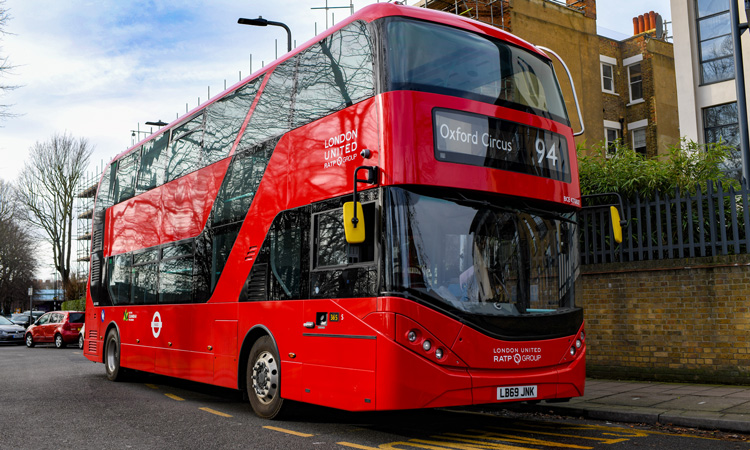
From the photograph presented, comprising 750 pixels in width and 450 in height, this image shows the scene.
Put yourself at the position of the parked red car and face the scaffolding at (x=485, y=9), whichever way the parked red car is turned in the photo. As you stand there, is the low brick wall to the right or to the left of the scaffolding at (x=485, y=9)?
right

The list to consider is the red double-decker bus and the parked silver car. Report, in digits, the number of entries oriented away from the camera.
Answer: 0

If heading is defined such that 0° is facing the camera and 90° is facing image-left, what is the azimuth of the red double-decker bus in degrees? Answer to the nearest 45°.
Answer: approximately 315°

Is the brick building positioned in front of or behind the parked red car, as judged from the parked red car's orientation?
behind

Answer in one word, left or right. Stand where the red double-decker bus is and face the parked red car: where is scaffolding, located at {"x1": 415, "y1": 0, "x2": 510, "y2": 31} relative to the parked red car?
right

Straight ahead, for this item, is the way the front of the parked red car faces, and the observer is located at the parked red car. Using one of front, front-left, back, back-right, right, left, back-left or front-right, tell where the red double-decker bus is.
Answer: back-left

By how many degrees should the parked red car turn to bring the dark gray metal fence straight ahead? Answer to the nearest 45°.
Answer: approximately 135° to its left
